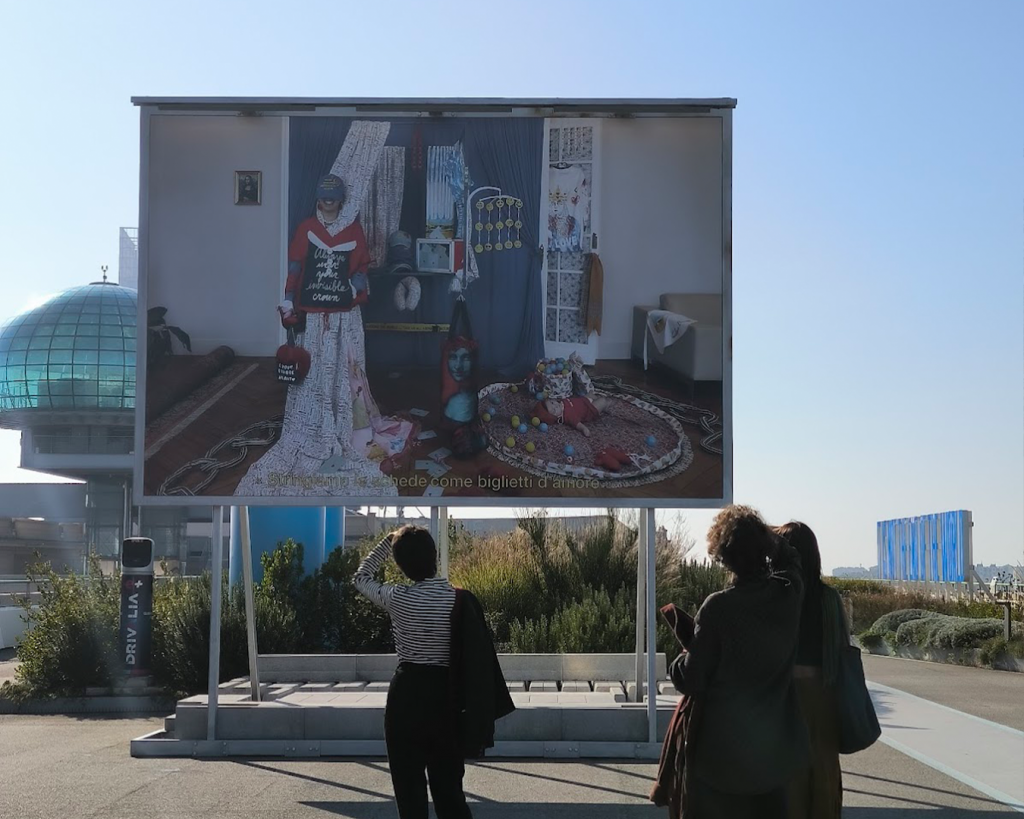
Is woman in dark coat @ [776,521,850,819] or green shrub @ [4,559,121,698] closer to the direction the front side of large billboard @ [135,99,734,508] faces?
the woman in dark coat

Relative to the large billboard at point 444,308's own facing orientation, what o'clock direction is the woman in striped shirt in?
The woman in striped shirt is roughly at 12 o'clock from the large billboard.

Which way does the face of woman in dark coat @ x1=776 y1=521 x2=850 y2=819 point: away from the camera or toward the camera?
away from the camera

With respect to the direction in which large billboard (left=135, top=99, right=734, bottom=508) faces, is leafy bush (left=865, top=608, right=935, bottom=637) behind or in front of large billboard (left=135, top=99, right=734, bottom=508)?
behind

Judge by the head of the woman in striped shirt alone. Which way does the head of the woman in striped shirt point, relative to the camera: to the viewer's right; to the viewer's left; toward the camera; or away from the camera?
away from the camera

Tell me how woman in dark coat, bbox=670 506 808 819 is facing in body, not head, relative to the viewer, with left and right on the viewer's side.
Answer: facing away from the viewer and to the left of the viewer
